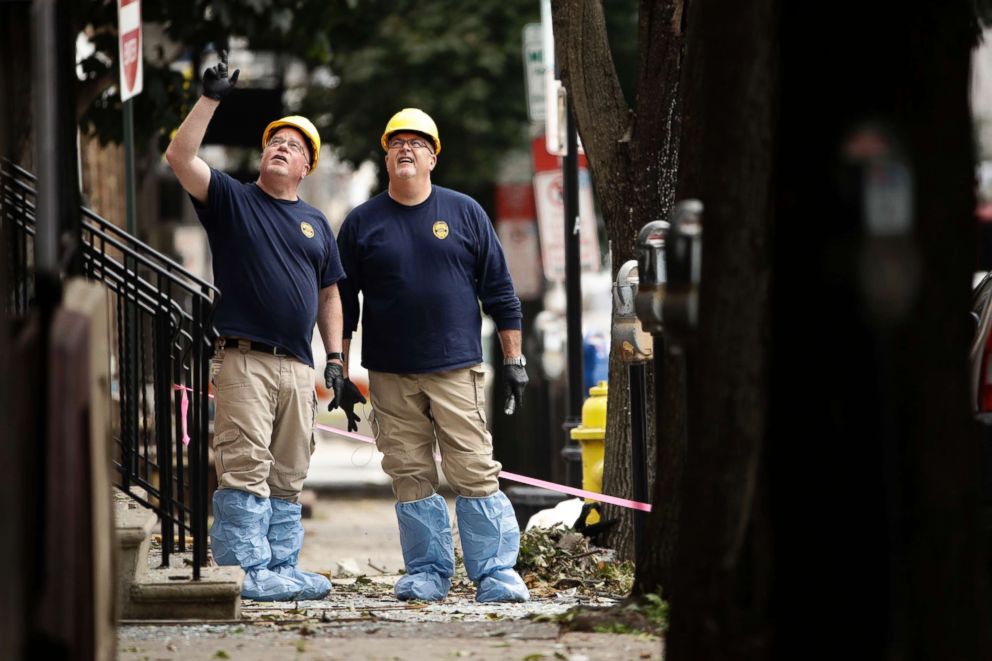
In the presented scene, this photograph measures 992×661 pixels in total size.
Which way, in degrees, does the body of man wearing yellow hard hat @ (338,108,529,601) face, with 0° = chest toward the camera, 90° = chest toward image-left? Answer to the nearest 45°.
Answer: approximately 0°

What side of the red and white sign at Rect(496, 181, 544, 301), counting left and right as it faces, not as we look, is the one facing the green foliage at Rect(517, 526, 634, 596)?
front

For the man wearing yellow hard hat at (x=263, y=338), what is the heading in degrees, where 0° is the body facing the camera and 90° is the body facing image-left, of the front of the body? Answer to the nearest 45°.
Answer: approximately 315°

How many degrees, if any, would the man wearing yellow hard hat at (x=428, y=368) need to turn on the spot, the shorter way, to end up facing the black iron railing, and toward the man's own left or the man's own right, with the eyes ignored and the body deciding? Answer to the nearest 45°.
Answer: approximately 90° to the man's own right

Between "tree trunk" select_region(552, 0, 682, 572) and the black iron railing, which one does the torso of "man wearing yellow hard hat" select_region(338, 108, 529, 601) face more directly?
the black iron railing

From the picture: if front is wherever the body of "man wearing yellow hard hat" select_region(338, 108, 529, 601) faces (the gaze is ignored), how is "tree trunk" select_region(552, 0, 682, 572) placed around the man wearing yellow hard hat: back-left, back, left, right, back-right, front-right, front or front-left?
back-left

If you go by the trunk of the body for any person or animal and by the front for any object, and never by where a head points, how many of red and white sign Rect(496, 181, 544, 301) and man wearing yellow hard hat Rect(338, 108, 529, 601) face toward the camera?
2
